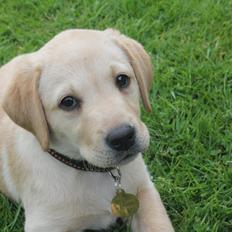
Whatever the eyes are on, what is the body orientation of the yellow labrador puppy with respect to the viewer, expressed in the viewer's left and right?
facing the viewer and to the right of the viewer
